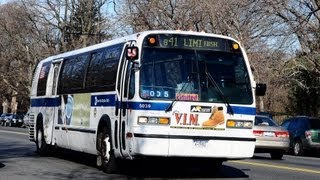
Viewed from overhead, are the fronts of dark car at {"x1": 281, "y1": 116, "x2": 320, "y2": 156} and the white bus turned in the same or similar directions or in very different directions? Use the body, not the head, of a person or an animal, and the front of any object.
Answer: very different directions

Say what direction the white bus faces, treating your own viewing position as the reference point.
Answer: facing the viewer and to the right of the viewer

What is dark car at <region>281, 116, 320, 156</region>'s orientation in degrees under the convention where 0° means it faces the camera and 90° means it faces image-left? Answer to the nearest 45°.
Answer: approximately 135°

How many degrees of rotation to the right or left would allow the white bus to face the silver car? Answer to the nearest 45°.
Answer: approximately 90° to its left

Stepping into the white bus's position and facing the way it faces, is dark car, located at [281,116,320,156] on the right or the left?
on its left

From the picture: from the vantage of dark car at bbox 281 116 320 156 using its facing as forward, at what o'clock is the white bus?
The white bus is roughly at 8 o'clock from the dark car.
